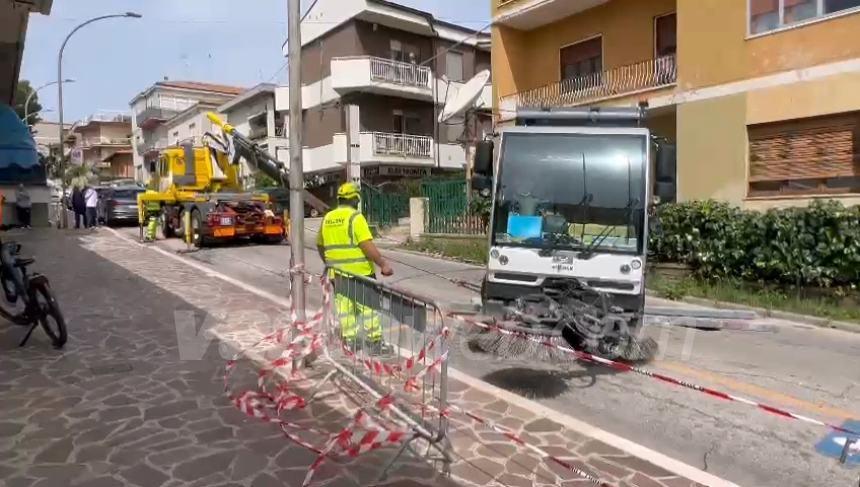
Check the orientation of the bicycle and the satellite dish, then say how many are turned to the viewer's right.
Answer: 0

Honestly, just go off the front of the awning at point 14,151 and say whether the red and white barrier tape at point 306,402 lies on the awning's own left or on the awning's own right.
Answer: on the awning's own right

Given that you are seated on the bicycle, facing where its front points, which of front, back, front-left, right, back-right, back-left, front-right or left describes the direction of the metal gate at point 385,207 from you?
right

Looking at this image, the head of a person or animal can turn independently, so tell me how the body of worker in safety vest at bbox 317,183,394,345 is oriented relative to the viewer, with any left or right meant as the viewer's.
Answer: facing away from the viewer and to the right of the viewer

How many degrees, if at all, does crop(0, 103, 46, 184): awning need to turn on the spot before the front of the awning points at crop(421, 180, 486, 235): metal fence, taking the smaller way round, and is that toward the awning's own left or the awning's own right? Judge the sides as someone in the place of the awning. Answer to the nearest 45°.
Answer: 0° — it already faces it

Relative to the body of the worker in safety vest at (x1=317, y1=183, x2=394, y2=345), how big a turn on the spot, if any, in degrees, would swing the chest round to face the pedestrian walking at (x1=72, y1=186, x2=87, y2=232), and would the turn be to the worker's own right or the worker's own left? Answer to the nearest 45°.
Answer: approximately 90° to the worker's own left

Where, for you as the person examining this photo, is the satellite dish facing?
facing to the left of the viewer

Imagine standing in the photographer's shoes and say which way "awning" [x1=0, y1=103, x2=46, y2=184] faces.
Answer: facing to the right of the viewer

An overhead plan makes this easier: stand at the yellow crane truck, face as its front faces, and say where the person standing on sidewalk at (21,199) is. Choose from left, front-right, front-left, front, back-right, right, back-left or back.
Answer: left

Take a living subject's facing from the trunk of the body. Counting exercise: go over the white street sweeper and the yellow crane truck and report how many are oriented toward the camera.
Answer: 1

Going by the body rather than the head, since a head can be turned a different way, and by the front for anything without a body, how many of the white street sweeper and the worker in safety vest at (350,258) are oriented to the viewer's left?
0

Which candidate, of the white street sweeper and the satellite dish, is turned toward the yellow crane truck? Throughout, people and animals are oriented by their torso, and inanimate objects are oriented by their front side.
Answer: the satellite dish

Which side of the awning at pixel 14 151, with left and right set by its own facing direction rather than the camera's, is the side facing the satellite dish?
front
